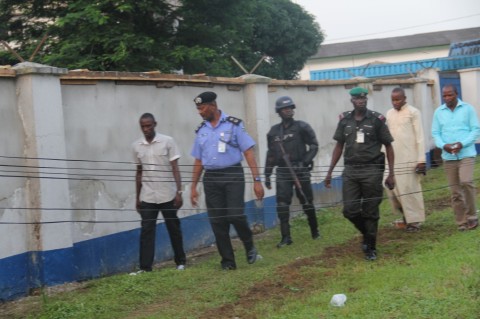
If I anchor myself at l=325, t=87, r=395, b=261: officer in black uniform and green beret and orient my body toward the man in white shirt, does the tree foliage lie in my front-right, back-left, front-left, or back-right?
front-right

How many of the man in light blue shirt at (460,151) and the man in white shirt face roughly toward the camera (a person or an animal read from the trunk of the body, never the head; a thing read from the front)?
2

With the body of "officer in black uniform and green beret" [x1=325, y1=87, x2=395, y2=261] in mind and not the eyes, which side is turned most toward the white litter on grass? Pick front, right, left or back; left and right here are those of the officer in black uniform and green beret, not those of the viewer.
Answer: front

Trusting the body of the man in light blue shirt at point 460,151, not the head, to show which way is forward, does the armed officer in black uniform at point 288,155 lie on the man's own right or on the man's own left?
on the man's own right

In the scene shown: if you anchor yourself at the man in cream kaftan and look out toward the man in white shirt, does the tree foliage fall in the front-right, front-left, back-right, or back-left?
front-right

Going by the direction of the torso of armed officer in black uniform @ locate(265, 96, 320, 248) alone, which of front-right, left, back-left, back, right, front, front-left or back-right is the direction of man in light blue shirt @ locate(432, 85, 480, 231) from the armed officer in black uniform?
back-left

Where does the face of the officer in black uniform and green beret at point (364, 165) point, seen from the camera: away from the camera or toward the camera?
toward the camera

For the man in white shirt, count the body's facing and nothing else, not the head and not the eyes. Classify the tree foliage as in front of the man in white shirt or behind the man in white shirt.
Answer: behind

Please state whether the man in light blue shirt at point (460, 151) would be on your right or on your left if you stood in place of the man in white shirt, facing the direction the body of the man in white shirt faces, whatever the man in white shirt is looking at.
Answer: on your left

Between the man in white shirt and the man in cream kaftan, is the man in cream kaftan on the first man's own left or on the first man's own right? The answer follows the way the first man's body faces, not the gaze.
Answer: on the first man's own left

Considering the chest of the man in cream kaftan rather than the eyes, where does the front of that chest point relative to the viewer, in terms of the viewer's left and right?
facing the viewer and to the left of the viewer

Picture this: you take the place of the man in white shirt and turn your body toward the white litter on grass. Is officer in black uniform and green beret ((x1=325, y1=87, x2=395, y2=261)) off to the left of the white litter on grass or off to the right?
left

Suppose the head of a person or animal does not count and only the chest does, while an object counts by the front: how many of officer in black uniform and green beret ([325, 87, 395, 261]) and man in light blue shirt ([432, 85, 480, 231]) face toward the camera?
2

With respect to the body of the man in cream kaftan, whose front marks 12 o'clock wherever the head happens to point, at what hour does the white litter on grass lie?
The white litter on grass is roughly at 11 o'clock from the man in cream kaftan.

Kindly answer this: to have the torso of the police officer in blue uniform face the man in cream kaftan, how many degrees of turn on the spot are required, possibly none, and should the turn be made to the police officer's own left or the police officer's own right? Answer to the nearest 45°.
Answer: approximately 180°

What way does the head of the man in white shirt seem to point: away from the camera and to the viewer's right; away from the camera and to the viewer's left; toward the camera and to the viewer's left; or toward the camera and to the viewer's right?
toward the camera and to the viewer's left

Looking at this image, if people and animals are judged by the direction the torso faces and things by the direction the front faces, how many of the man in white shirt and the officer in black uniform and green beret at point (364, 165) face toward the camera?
2

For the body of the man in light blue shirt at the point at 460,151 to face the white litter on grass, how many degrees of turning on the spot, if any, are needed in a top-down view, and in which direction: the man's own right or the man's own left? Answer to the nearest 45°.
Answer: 0° — they already face it

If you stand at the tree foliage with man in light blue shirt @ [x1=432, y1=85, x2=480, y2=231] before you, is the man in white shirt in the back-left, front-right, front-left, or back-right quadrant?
front-right

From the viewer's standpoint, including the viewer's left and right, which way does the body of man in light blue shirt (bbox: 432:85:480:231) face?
facing the viewer
